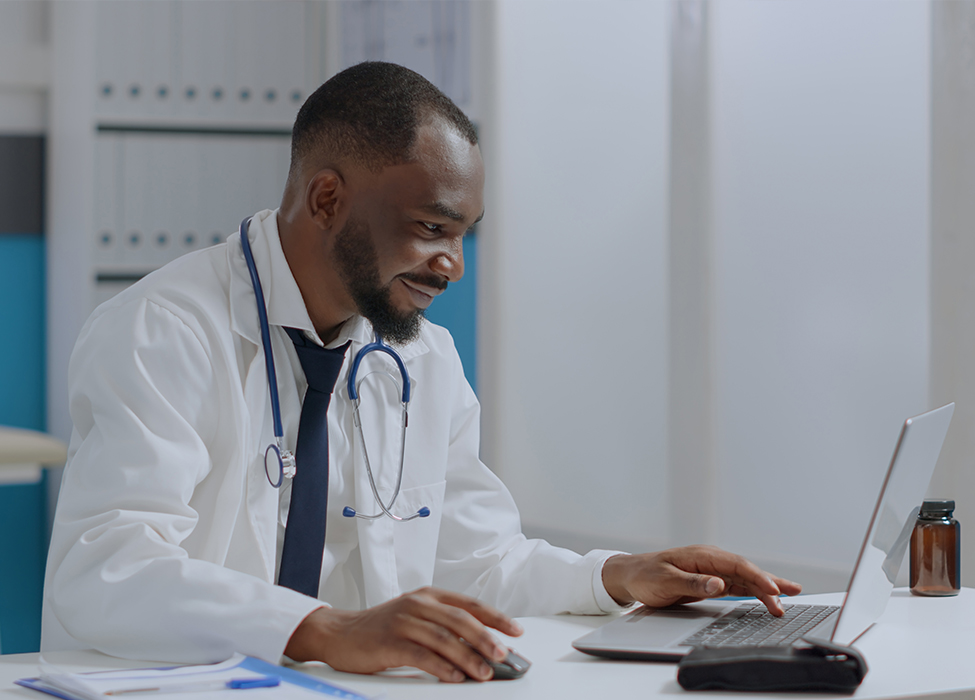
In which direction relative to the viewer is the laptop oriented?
to the viewer's left

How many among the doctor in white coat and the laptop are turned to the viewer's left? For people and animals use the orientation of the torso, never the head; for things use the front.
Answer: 1

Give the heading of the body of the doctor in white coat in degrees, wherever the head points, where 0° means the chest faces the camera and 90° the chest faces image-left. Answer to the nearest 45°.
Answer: approximately 315°

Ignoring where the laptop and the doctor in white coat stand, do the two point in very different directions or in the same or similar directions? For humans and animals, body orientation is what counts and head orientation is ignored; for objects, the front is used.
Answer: very different directions

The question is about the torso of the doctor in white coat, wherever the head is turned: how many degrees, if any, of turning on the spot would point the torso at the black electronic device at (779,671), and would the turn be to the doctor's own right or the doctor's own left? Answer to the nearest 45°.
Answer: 0° — they already face it
